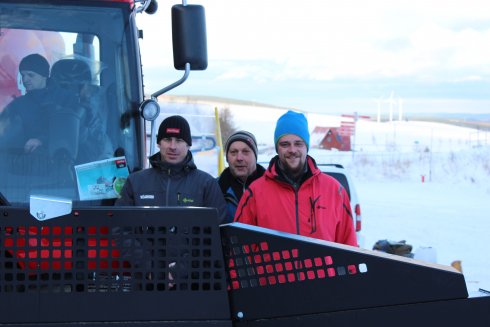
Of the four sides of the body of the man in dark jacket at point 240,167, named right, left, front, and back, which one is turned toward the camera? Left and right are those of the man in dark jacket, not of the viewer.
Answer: front

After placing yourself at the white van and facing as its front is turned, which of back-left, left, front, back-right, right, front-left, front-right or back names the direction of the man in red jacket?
back

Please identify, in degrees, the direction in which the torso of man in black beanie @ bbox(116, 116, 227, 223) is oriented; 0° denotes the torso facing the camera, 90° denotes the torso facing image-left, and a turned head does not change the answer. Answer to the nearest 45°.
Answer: approximately 0°

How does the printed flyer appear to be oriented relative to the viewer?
toward the camera

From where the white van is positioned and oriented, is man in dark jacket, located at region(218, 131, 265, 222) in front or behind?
behind

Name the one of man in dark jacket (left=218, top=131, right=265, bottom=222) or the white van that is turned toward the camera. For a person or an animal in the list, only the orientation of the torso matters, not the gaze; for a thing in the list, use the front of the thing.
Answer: the man in dark jacket

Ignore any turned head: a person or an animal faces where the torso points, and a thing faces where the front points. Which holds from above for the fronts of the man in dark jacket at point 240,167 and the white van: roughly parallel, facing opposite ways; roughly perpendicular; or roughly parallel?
roughly parallel, facing opposite ways

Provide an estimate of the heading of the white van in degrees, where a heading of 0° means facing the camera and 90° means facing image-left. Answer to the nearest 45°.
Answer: approximately 180°

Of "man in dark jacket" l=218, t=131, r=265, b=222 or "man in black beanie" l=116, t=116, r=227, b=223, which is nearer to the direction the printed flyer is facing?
the man in black beanie

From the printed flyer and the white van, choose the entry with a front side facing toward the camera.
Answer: the printed flyer

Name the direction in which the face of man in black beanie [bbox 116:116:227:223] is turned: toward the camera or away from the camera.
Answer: toward the camera

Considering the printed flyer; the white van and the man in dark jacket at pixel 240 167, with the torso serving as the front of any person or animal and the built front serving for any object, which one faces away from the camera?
the white van

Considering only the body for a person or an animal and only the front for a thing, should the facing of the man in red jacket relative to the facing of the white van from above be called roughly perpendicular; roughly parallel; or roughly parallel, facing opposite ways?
roughly parallel, facing opposite ways

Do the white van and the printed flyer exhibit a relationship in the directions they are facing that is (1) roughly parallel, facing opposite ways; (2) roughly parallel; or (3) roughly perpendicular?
roughly parallel, facing opposite ways

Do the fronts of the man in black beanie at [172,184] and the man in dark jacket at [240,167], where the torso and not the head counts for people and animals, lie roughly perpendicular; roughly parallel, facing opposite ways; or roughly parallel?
roughly parallel

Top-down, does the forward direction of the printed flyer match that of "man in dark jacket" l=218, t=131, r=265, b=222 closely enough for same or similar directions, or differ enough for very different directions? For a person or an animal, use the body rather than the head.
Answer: same or similar directions
